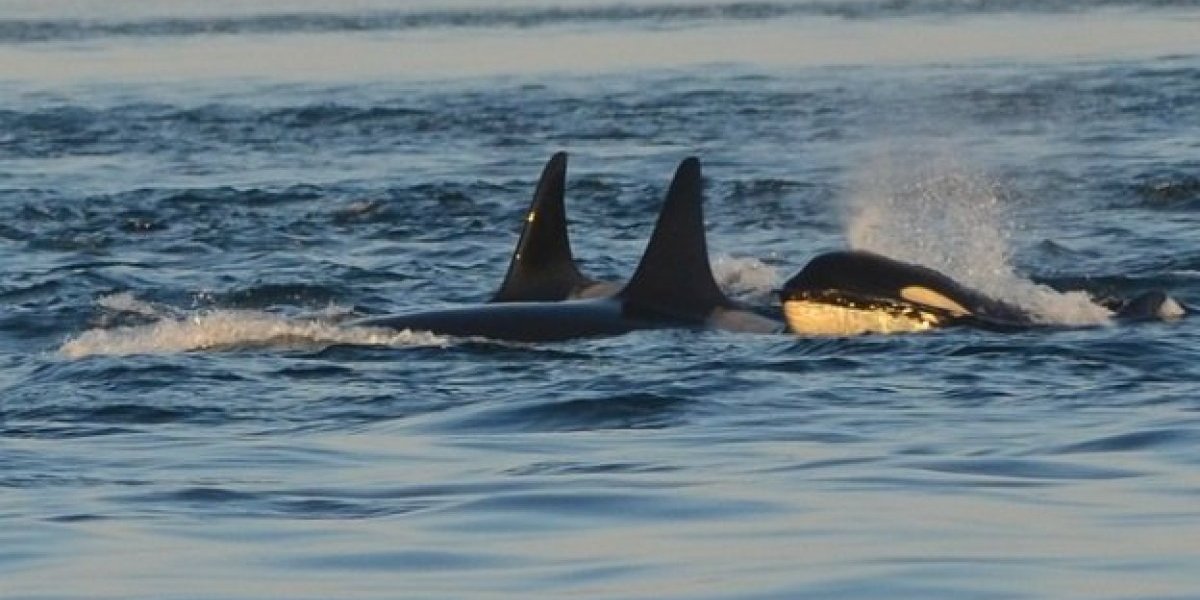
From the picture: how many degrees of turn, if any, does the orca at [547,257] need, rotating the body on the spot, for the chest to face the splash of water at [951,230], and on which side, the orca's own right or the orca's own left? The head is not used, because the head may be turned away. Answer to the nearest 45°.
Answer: approximately 135° to the orca's own right

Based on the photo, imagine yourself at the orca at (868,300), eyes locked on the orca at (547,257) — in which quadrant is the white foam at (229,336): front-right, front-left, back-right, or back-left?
front-left

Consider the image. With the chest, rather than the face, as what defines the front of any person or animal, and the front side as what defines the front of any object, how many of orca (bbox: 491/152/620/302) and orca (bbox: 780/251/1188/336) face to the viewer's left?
2

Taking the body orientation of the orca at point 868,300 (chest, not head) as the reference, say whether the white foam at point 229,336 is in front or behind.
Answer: in front

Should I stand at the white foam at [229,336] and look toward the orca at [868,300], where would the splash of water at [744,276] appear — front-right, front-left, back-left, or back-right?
front-left

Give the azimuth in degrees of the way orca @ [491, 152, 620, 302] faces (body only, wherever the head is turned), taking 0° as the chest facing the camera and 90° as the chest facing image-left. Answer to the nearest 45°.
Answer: approximately 90°

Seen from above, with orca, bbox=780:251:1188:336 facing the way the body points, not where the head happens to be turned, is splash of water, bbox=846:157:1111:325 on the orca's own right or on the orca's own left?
on the orca's own right

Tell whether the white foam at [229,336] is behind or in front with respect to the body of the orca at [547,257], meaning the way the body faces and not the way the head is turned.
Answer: in front

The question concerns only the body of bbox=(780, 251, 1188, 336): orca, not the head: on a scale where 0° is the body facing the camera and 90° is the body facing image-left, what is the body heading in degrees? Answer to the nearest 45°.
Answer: approximately 90°
